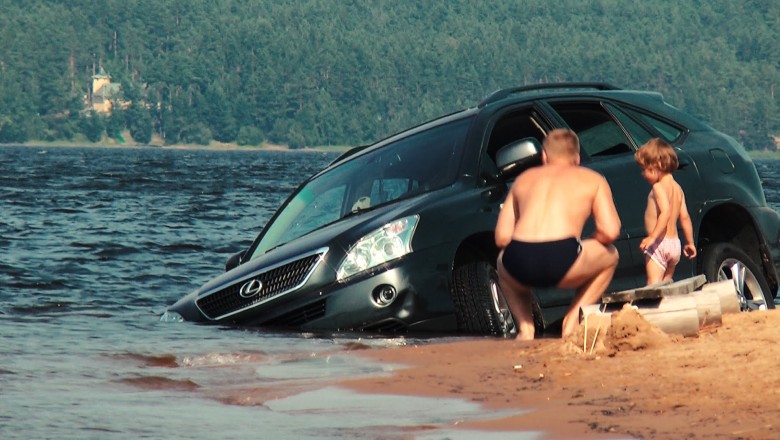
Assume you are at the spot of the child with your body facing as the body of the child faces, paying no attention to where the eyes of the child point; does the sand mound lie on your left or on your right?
on your left

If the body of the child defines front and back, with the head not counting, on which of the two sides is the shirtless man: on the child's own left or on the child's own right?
on the child's own left

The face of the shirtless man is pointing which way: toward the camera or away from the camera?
away from the camera

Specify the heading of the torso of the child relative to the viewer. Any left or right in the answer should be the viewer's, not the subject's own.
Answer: facing away from the viewer and to the left of the viewer
